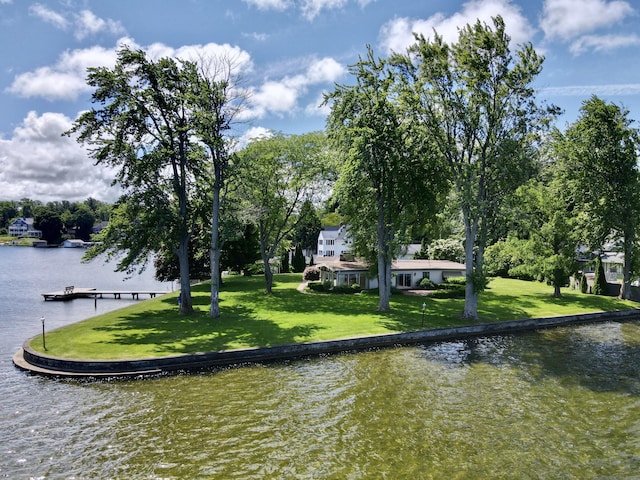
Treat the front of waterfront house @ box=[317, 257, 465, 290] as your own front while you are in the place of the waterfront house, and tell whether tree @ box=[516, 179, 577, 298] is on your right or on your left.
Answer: on your left

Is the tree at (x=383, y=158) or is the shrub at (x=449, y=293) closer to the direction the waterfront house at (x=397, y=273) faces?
the tree

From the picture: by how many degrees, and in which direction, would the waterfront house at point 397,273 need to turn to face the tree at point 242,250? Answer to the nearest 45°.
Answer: approximately 90° to its right

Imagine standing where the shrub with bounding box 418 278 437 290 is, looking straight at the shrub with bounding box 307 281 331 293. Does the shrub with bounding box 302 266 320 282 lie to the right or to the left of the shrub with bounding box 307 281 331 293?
right

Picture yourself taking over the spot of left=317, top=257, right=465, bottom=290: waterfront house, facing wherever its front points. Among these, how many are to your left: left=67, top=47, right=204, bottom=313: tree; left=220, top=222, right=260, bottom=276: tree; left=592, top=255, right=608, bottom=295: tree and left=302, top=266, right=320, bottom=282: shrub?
1

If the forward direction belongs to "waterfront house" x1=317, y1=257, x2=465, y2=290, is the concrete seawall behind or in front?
in front

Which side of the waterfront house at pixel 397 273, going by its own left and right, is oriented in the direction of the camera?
front

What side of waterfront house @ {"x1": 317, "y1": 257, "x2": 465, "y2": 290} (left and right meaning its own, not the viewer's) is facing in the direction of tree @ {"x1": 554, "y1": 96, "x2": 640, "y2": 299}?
left

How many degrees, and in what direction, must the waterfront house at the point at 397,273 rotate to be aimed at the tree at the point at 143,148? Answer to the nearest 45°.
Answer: approximately 45° to its right

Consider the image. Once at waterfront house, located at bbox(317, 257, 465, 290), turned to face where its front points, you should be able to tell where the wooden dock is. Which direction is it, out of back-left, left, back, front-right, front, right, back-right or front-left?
right

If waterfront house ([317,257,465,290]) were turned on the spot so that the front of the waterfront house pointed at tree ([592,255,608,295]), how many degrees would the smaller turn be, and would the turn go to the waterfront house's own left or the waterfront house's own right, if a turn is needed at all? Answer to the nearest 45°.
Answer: approximately 90° to the waterfront house's own left

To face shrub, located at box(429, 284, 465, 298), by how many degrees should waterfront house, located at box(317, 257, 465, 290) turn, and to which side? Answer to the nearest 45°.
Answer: approximately 45° to its left

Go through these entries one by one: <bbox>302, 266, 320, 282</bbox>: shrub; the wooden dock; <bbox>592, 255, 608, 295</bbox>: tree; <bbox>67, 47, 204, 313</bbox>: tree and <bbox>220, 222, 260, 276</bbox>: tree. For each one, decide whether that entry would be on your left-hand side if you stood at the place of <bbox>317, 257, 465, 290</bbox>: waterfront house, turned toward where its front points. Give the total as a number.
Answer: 1

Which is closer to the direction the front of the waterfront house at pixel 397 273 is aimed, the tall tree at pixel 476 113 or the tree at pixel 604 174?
the tall tree
